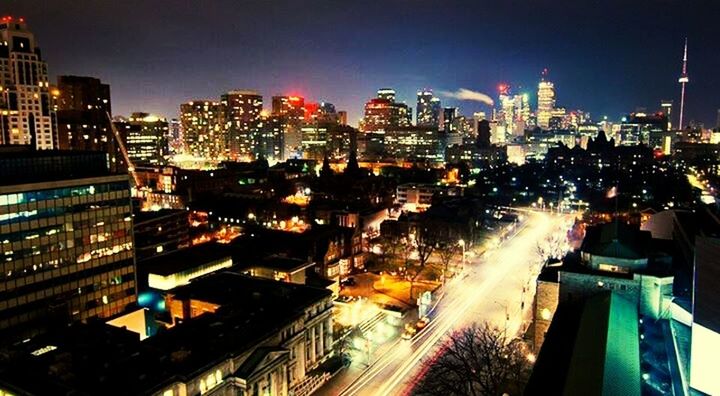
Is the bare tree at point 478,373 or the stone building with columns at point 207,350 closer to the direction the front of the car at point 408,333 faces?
the stone building with columns

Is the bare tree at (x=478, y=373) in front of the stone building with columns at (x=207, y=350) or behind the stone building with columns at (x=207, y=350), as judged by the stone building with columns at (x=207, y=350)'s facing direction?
in front

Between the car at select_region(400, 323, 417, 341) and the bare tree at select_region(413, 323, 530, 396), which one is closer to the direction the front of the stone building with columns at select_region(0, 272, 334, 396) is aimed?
the bare tree

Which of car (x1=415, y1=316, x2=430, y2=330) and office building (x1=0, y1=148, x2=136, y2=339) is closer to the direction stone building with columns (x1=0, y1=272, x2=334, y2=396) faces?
the car

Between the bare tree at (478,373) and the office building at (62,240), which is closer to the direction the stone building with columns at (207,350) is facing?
the bare tree

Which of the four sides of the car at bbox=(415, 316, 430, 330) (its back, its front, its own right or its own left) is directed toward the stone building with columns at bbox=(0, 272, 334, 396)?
front

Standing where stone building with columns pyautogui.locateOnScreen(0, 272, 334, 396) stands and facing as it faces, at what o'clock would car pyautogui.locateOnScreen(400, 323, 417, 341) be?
The car is roughly at 10 o'clock from the stone building with columns.

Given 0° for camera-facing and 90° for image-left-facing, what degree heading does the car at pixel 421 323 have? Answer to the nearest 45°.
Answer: approximately 45°

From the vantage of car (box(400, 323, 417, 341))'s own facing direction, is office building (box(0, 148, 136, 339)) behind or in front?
in front
